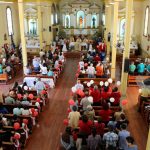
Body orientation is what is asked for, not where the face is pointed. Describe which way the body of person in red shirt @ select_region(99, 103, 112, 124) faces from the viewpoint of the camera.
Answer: away from the camera

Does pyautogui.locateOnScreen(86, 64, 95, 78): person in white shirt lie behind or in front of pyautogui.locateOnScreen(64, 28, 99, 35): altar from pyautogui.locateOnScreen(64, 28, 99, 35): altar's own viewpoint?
in front

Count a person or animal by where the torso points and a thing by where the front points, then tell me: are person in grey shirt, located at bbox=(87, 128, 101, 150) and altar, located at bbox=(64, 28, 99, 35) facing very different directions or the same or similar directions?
very different directions

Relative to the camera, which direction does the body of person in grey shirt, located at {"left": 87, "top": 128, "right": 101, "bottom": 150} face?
away from the camera

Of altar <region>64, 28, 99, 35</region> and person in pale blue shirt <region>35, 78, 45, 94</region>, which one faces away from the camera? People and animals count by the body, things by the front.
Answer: the person in pale blue shirt

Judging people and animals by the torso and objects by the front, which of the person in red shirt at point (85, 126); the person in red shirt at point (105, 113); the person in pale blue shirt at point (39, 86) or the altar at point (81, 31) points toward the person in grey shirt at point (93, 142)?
the altar

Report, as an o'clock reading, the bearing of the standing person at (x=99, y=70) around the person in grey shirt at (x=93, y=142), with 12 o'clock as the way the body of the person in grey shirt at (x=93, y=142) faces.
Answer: the standing person at (x=99, y=70) is roughly at 12 o'clock from the person in grey shirt at (x=93, y=142).

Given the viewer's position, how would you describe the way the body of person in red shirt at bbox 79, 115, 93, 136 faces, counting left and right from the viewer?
facing away from the viewer

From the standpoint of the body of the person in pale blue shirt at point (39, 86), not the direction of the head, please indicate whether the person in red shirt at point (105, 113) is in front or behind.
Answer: behind

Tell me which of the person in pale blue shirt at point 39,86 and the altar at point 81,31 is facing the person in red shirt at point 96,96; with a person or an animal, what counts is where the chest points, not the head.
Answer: the altar

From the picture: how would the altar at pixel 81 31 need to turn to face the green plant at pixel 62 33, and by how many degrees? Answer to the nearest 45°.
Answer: approximately 90° to its right

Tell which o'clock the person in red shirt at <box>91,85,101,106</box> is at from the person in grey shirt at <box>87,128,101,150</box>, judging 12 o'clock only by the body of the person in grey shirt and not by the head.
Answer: The person in red shirt is roughly at 12 o'clock from the person in grey shirt.

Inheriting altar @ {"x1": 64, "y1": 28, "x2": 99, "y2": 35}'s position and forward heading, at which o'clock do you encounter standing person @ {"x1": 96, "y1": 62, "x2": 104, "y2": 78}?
The standing person is roughly at 12 o'clock from the altar.
